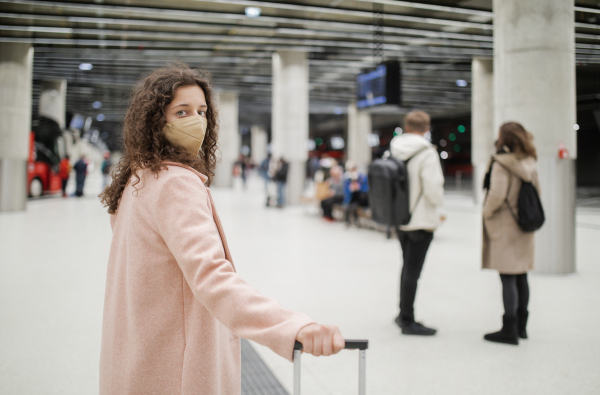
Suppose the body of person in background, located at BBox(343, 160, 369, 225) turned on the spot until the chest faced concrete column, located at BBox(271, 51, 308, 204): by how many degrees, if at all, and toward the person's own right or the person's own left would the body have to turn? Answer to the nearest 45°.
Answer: approximately 135° to the person's own right

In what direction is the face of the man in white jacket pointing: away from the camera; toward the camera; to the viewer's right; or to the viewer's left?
away from the camera

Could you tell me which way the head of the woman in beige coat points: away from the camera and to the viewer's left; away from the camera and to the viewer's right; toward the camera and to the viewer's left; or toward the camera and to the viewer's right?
away from the camera and to the viewer's left

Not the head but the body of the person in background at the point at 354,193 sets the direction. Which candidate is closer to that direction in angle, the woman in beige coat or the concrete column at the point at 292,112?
the woman in beige coat

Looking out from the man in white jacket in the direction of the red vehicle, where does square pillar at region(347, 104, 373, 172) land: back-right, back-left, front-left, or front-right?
front-right

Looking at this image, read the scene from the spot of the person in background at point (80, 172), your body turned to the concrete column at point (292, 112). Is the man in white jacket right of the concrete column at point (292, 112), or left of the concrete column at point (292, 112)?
right

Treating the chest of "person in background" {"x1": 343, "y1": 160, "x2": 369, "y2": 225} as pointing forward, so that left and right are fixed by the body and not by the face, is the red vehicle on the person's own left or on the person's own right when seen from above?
on the person's own right

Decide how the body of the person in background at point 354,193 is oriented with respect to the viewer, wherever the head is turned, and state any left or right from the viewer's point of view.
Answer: facing the viewer and to the left of the viewer

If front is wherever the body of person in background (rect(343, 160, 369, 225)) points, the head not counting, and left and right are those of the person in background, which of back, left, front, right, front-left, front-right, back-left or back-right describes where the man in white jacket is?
front-left

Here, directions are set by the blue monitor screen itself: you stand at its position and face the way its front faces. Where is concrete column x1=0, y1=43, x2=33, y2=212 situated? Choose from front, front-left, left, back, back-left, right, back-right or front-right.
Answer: front-right

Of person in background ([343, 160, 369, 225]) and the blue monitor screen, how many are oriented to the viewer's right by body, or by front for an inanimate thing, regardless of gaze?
0

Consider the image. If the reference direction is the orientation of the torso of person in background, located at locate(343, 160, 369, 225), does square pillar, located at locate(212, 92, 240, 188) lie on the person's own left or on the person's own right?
on the person's own right

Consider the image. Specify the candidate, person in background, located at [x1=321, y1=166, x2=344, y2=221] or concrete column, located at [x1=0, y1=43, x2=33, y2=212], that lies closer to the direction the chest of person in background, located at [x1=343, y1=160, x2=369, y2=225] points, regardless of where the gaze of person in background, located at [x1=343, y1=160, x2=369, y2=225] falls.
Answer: the concrete column
